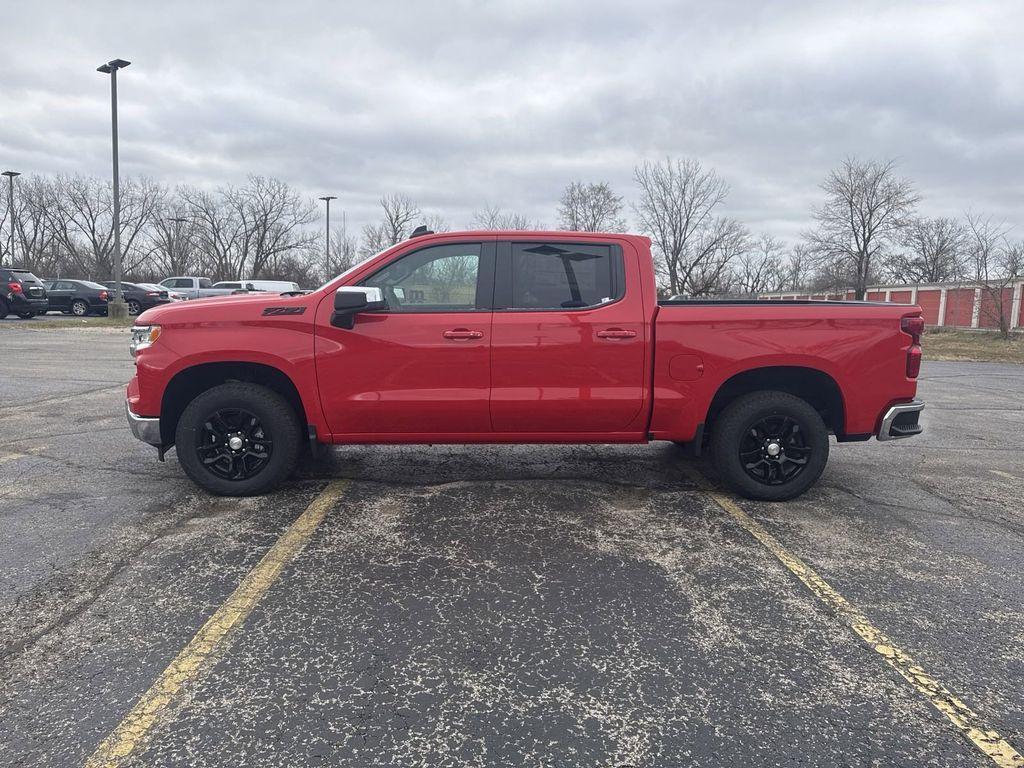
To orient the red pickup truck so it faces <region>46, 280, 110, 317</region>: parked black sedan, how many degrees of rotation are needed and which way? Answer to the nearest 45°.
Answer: approximately 45° to its right

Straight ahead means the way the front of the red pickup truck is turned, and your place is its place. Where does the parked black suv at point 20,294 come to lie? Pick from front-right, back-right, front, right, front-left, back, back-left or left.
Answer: front-right

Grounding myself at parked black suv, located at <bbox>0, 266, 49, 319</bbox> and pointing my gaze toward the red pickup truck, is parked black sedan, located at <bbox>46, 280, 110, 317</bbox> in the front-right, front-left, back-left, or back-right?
back-left

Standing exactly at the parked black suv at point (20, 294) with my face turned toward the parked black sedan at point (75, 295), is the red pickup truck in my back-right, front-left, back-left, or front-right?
back-right

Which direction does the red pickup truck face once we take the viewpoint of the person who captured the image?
facing to the left of the viewer
